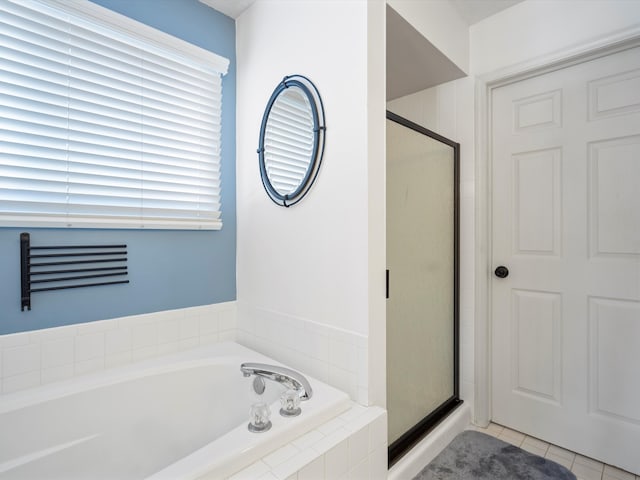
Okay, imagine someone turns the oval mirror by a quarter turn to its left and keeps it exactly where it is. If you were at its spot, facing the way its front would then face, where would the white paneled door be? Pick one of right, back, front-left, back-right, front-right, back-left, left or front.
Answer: front-left

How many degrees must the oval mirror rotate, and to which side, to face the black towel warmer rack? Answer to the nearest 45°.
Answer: approximately 45° to its right

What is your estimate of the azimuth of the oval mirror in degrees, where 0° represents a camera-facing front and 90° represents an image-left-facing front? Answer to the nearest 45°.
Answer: approximately 45°
